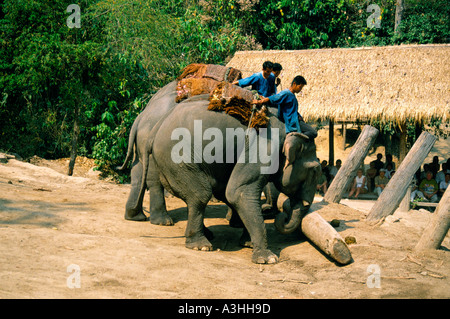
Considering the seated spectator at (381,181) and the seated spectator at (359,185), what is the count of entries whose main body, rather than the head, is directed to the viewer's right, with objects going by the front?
0

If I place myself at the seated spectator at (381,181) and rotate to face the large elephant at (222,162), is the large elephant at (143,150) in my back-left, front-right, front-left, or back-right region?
front-right

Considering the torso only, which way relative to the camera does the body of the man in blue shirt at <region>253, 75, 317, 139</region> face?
to the viewer's right

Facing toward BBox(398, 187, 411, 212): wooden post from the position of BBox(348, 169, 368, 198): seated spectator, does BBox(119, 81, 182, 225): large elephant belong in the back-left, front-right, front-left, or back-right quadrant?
front-right

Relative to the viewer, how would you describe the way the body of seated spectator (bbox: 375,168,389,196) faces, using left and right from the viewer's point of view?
facing the viewer and to the left of the viewer

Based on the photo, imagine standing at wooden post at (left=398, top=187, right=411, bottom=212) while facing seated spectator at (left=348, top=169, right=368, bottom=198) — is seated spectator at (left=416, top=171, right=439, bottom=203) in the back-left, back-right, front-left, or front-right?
front-right

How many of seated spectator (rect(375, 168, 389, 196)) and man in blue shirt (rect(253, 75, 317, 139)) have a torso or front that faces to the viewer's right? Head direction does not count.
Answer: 1

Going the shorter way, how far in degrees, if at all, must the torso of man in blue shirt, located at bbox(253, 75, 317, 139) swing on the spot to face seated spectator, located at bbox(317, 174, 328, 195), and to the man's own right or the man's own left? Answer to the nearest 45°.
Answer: approximately 90° to the man's own left

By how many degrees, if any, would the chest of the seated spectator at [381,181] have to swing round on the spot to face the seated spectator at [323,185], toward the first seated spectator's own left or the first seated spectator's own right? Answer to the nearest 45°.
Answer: approximately 45° to the first seated spectator's own right

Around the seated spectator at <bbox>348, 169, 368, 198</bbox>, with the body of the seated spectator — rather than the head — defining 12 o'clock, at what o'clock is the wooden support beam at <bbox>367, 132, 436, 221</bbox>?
The wooden support beam is roughly at 10 o'clock from the seated spectator.

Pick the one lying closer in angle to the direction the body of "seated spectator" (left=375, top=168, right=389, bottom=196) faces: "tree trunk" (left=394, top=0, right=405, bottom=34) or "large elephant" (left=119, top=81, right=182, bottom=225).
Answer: the large elephant

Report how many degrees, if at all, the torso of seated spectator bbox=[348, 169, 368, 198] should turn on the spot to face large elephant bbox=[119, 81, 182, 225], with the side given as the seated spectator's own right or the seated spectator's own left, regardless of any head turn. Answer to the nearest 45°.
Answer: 0° — they already face it

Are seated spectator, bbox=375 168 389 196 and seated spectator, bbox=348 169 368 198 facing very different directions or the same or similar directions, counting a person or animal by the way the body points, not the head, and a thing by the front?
same or similar directions

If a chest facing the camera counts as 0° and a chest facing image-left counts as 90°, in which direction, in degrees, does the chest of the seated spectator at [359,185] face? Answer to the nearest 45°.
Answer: approximately 45°

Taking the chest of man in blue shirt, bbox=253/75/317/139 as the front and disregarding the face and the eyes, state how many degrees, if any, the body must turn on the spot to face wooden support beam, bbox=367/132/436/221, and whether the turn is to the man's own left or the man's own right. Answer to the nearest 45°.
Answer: approximately 45° to the man's own left
